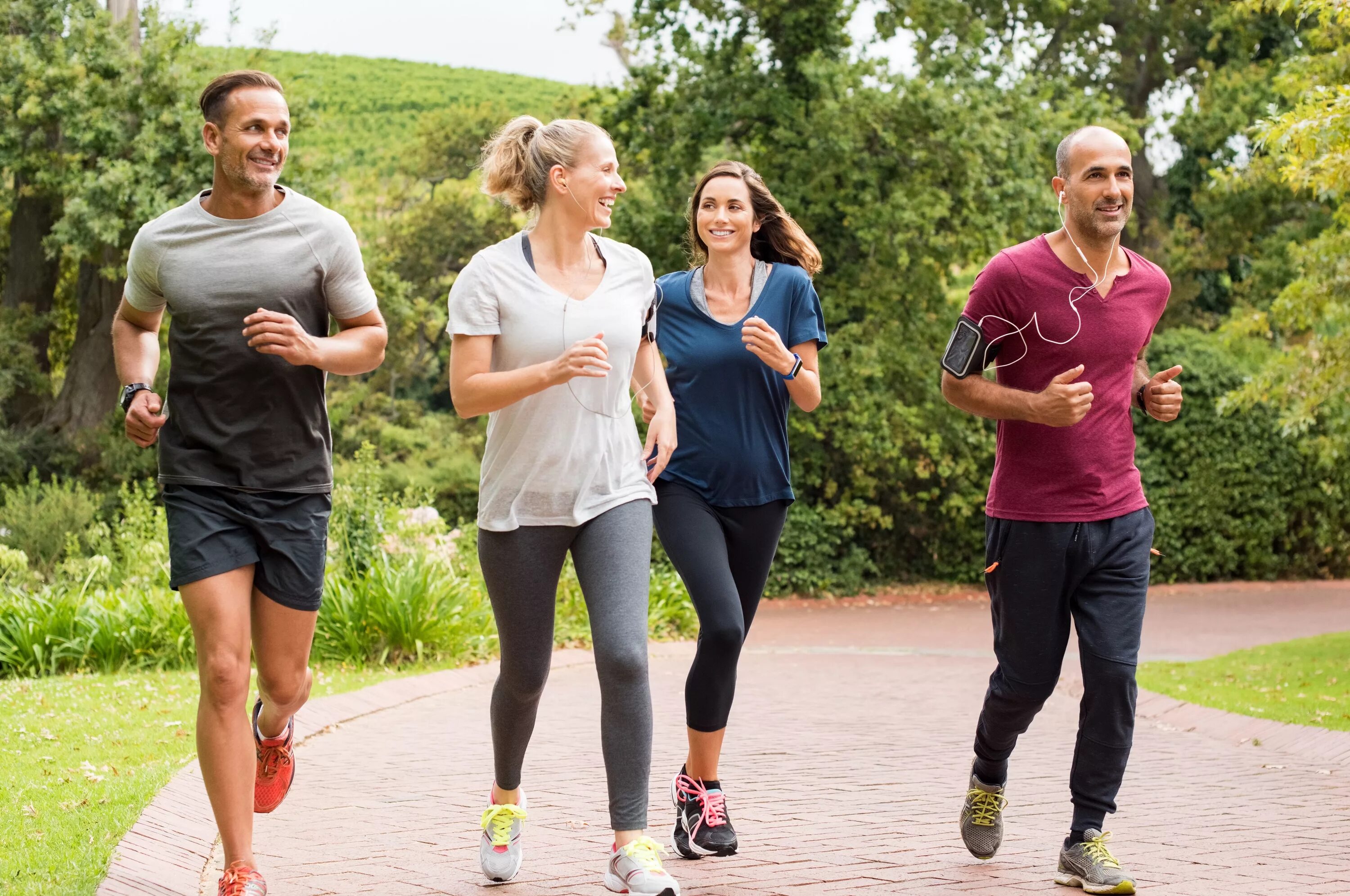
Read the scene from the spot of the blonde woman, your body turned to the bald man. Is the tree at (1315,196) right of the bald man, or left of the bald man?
left

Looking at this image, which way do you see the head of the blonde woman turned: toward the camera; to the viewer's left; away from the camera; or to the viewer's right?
to the viewer's right

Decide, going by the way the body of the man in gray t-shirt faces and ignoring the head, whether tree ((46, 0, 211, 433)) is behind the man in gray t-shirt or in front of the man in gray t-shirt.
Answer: behind

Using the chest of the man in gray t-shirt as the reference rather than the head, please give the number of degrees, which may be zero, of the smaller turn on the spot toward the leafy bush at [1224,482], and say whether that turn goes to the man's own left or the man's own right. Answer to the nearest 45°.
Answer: approximately 135° to the man's own left

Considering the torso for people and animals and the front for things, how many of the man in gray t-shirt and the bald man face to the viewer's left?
0

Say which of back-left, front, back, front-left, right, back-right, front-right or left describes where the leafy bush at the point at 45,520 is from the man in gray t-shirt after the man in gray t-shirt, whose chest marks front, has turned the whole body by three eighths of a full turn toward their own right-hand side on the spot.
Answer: front-right

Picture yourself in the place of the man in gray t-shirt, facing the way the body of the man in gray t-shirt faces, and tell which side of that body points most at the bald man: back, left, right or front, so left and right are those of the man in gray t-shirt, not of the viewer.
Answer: left

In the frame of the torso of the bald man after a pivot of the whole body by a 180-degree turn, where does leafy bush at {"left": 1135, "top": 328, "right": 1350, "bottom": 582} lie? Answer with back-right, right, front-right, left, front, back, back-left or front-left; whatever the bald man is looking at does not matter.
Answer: front-right

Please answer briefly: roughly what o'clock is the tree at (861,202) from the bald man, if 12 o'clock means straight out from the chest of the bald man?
The tree is roughly at 7 o'clock from the bald man.

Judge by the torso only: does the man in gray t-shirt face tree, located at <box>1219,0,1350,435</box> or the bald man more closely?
the bald man

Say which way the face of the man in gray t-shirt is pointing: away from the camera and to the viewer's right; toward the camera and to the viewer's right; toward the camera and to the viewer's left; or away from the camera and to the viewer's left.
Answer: toward the camera and to the viewer's right

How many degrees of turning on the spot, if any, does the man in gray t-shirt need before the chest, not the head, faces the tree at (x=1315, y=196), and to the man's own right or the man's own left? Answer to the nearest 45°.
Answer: approximately 135° to the man's own left

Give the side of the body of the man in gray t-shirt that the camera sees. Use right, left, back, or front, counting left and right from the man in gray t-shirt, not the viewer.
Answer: front

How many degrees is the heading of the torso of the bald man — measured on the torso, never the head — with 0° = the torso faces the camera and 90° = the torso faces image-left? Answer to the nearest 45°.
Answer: approximately 315°
